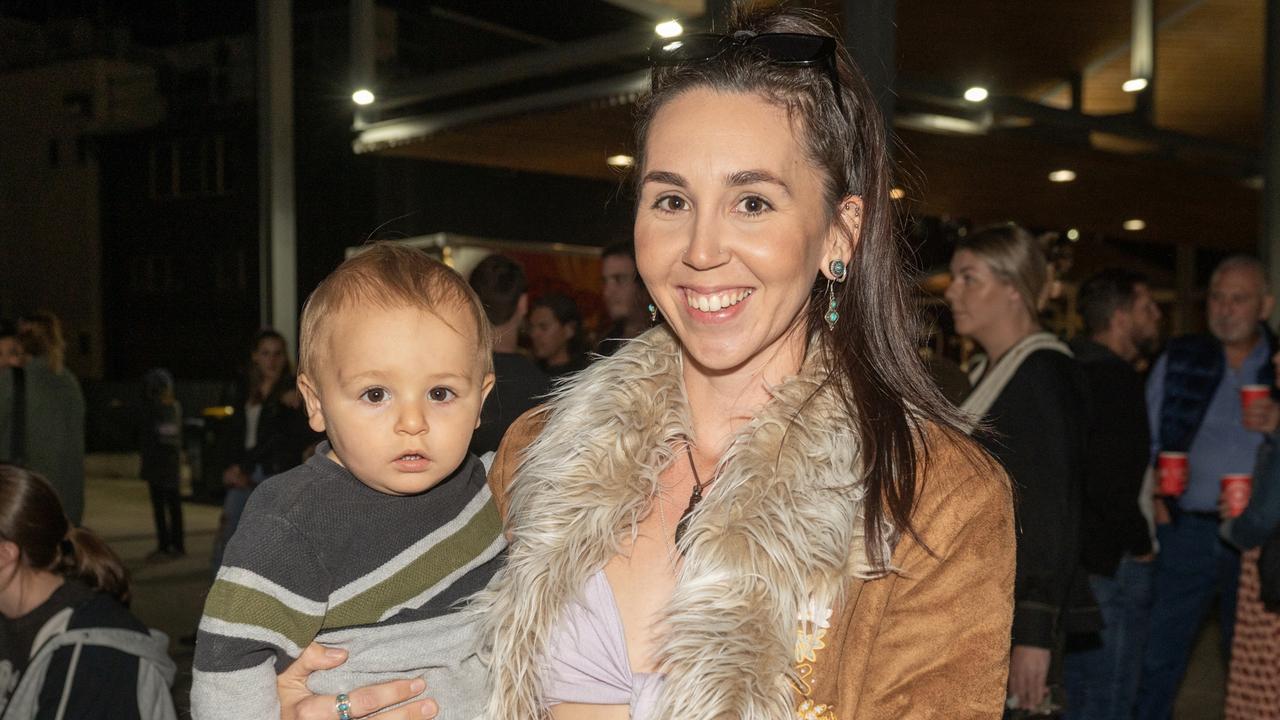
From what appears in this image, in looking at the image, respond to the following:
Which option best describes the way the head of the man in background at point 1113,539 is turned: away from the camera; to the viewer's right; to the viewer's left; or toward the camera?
to the viewer's right

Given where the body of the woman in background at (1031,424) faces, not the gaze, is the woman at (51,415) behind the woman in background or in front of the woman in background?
in front

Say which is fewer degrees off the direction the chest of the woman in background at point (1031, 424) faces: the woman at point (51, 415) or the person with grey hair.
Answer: the woman

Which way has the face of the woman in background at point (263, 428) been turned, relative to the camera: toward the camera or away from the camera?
toward the camera

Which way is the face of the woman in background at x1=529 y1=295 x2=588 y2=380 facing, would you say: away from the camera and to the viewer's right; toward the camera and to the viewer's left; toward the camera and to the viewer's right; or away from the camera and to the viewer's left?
toward the camera and to the viewer's left

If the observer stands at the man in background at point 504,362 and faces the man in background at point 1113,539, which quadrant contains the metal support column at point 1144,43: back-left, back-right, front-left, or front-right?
front-left

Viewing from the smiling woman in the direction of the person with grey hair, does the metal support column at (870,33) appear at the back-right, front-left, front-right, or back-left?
front-left

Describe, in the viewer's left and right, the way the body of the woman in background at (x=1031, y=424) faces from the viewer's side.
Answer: facing to the left of the viewer
